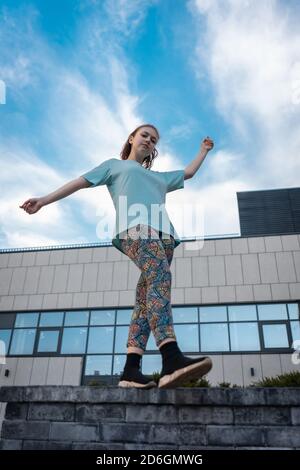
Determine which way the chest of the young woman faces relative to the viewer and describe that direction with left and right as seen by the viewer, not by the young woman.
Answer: facing the viewer and to the right of the viewer
